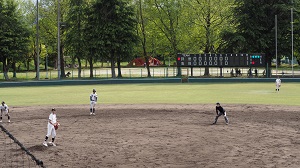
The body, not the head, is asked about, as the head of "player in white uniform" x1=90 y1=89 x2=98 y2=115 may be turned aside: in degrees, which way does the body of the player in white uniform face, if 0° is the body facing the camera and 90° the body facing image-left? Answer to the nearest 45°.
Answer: approximately 0°

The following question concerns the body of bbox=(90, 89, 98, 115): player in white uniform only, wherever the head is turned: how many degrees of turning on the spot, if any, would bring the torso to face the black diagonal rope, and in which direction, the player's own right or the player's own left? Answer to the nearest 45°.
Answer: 0° — they already face it
